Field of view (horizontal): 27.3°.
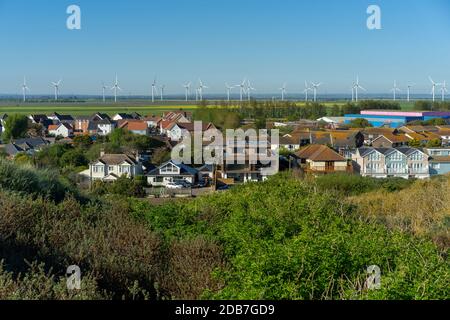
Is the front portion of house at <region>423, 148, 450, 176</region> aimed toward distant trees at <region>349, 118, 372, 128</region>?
no

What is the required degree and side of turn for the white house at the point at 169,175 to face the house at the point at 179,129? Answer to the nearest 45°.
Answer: approximately 180°

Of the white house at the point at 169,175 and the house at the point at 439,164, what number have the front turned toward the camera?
2

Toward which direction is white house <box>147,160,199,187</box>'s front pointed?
toward the camera

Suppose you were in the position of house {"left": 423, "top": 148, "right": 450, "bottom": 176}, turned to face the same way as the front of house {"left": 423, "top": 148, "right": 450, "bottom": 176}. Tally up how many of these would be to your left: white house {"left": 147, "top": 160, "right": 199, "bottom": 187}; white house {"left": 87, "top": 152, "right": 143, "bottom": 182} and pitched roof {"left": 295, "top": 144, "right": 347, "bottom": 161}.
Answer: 0

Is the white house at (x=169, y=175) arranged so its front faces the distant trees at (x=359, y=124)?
no

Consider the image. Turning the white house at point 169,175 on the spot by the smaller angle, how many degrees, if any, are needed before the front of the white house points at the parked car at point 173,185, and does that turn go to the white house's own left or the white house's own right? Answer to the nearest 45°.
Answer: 0° — it already faces it

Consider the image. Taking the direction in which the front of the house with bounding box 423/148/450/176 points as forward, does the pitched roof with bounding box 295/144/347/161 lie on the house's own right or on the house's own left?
on the house's own right

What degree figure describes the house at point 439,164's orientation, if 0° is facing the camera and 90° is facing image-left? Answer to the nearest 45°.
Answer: approximately 0°

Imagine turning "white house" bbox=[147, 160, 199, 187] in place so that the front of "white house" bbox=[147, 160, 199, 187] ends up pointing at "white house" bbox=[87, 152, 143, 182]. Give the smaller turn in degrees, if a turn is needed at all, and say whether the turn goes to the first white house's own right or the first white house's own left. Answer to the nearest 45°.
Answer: approximately 135° to the first white house's own right

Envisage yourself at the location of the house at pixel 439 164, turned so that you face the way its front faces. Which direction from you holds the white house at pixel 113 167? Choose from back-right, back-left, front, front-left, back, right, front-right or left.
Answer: front-right

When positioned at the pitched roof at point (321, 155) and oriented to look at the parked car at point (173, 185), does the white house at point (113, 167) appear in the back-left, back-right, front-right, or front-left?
front-right

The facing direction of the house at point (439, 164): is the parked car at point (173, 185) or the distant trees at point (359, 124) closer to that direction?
the parked car

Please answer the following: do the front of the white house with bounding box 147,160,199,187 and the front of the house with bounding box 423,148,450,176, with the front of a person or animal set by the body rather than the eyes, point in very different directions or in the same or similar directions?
same or similar directions
